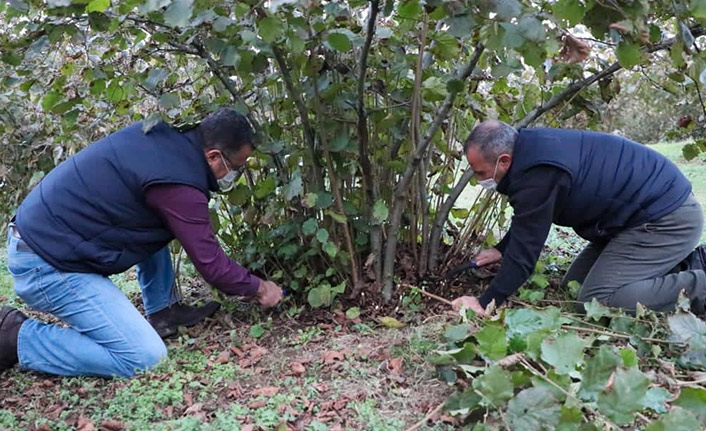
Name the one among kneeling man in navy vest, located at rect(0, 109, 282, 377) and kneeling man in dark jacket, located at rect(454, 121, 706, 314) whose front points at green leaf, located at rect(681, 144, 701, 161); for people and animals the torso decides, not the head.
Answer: the kneeling man in navy vest

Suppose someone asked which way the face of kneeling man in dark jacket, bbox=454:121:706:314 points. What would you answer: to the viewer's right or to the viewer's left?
to the viewer's left

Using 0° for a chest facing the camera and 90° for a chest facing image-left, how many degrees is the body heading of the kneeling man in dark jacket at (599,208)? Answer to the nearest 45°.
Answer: approximately 90°

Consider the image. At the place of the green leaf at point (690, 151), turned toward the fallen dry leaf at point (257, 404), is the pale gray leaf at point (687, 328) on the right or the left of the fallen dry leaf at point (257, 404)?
left

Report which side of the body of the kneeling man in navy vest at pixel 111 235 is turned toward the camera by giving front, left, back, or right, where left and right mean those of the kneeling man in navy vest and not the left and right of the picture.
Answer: right

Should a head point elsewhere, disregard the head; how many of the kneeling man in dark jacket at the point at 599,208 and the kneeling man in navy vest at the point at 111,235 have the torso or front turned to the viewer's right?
1

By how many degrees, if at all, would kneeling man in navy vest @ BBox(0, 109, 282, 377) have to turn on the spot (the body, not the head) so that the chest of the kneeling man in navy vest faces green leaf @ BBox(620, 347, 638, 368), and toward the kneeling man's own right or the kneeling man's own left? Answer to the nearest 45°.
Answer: approximately 45° to the kneeling man's own right

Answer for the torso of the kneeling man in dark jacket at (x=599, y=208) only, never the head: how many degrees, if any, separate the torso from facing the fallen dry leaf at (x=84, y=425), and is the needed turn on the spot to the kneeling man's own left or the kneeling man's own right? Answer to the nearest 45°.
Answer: approximately 45° to the kneeling man's own left

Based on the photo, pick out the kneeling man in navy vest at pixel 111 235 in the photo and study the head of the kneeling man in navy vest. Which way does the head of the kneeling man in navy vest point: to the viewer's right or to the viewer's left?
to the viewer's right

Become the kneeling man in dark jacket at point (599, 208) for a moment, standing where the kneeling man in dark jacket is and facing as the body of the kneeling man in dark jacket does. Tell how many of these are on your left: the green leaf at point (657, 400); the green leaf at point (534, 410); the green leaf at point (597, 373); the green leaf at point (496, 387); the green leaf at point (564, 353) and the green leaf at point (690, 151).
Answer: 5
